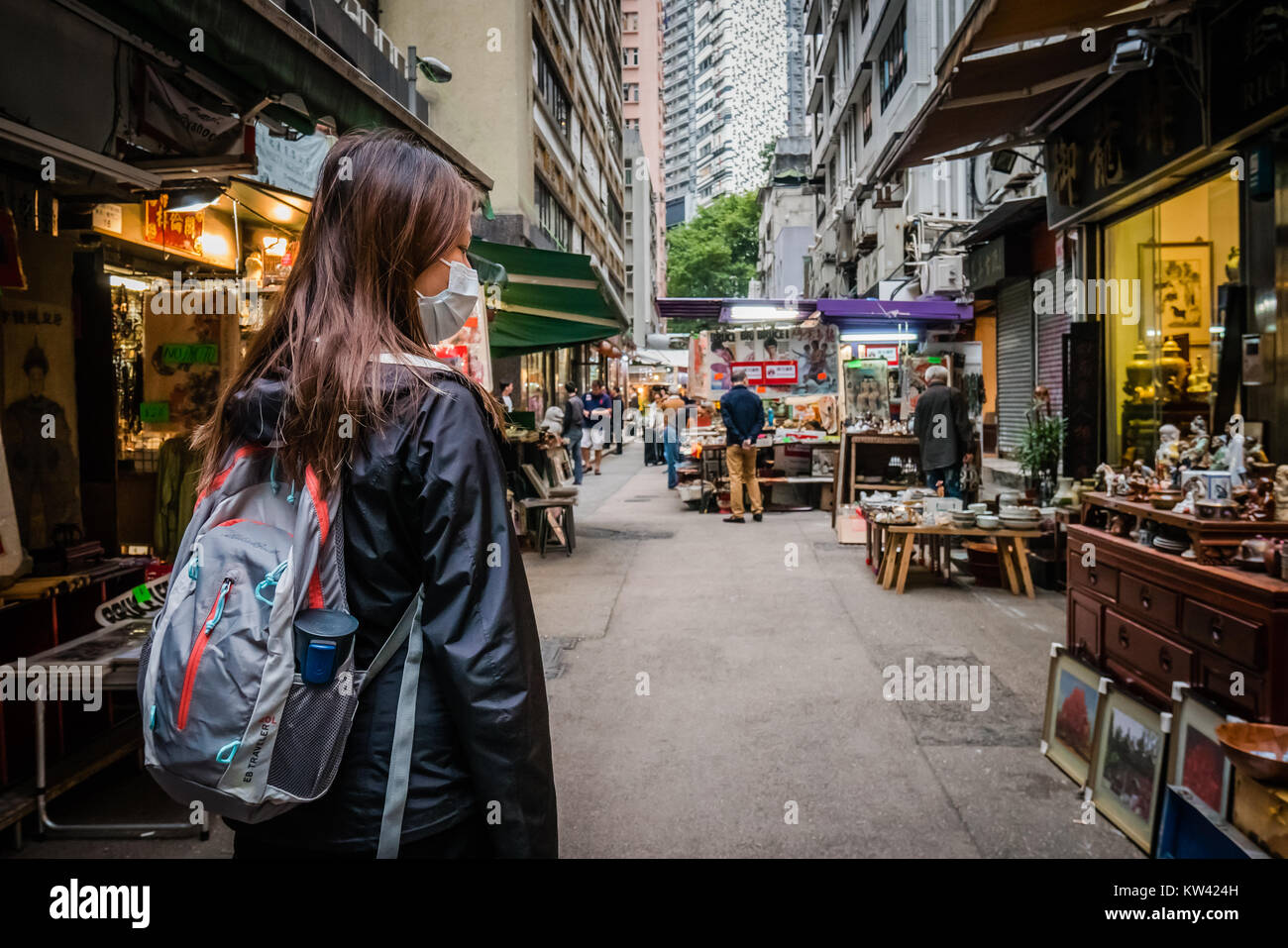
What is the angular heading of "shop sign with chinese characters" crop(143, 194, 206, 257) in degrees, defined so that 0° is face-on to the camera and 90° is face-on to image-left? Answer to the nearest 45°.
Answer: approximately 315°

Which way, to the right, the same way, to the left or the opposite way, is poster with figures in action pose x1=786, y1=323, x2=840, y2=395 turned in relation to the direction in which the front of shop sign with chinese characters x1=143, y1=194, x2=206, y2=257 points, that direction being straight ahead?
to the right

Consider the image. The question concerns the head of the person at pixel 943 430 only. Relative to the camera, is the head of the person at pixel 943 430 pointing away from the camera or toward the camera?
away from the camera

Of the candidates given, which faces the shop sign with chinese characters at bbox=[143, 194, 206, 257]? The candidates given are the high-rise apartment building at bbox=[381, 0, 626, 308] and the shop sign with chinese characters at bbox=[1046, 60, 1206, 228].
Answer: the shop sign with chinese characters at bbox=[1046, 60, 1206, 228]

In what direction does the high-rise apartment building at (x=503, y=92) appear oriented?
to the viewer's right

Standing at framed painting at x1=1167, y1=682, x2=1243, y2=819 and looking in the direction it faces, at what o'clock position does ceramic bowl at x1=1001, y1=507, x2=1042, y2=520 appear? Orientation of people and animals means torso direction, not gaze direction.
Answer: The ceramic bowl is roughly at 4 o'clock from the framed painting.

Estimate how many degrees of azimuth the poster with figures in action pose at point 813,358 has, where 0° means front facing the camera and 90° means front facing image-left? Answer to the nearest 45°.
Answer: approximately 0°

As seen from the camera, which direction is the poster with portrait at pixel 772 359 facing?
toward the camera

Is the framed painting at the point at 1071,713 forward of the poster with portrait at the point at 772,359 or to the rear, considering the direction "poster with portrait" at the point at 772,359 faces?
forward

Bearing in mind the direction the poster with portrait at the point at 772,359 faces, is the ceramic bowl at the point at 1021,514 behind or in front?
in front

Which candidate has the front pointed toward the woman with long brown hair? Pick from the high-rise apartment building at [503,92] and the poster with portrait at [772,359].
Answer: the poster with portrait

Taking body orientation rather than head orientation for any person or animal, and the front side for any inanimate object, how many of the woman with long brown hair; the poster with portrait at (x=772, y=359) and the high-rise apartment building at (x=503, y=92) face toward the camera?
1

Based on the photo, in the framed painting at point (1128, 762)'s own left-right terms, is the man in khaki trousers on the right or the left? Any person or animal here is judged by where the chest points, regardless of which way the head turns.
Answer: on its right

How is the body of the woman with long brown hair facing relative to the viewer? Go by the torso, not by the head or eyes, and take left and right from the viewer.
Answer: facing away from the viewer and to the right of the viewer

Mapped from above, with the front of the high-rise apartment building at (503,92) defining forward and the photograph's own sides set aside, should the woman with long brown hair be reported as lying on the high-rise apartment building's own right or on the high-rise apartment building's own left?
on the high-rise apartment building's own right
